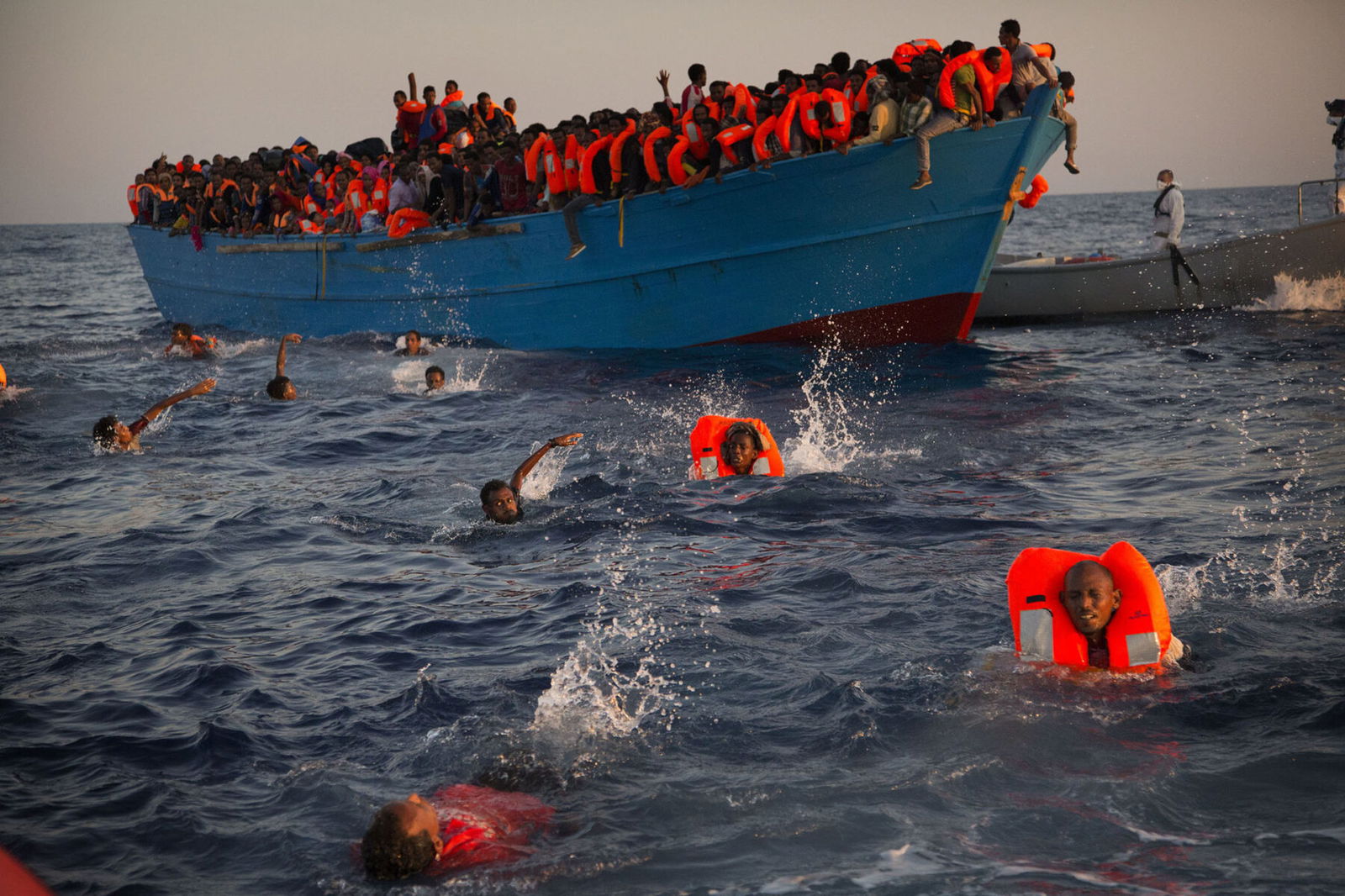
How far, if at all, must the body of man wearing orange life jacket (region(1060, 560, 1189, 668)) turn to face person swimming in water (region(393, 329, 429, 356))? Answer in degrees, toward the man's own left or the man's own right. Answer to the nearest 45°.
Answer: approximately 135° to the man's own right

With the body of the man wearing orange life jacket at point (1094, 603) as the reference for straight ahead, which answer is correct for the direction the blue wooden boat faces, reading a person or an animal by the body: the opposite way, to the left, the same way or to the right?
to the left

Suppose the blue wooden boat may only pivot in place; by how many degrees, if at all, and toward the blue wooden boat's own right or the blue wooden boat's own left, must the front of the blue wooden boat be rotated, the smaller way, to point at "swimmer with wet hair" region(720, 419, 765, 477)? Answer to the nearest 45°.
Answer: approximately 90° to the blue wooden boat's own right

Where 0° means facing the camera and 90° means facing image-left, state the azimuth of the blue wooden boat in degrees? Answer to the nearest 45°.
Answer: approximately 270°

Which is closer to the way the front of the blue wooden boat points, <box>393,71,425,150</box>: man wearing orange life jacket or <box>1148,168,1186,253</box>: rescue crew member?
the rescue crew member

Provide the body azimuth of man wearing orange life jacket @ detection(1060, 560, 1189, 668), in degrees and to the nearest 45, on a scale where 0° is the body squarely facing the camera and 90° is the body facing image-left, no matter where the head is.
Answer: approximately 0°

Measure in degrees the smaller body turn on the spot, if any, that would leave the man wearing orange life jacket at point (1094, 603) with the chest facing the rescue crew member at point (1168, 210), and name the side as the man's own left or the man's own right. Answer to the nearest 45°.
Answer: approximately 180°

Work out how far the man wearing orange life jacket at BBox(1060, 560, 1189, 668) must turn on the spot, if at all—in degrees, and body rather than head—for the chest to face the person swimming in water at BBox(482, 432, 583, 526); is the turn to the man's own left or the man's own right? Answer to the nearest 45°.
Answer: approximately 135° to the man's own right

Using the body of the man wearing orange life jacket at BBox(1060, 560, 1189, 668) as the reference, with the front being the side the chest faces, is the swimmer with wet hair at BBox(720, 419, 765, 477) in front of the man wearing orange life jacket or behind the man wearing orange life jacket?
behind
